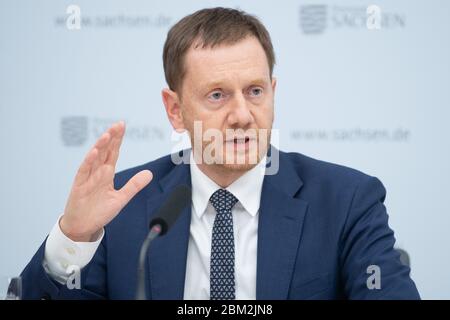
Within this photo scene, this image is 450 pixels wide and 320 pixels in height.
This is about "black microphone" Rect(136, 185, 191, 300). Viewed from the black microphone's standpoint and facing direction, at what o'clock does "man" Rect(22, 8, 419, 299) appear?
The man is roughly at 11 o'clock from the black microphone.

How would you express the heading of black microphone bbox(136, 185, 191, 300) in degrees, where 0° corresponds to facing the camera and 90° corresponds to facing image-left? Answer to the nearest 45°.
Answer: approximately 225°

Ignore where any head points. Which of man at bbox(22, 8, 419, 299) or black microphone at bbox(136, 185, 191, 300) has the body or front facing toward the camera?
the man

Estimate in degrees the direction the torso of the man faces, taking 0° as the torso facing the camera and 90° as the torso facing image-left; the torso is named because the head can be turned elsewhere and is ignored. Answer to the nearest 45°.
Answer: approximately 0°

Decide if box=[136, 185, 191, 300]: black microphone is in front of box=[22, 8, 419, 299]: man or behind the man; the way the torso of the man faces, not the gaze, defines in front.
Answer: in front

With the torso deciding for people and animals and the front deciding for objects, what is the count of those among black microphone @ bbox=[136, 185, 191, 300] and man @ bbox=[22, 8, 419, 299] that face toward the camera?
1
